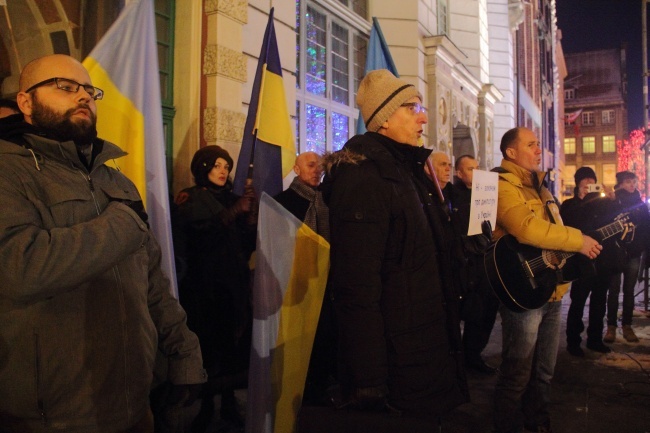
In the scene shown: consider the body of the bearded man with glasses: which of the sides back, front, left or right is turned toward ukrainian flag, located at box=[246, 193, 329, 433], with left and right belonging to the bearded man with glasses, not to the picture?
left

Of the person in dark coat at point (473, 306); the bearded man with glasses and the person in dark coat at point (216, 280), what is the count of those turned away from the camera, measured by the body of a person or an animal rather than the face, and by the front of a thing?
0

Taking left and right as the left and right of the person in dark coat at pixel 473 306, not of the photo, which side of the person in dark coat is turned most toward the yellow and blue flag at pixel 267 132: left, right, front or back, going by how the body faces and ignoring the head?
right

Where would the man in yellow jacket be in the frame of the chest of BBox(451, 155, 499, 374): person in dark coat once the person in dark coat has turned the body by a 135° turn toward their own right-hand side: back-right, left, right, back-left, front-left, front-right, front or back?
left

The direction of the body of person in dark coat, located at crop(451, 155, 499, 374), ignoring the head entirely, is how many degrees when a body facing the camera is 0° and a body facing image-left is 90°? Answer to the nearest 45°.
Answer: approximately 315°

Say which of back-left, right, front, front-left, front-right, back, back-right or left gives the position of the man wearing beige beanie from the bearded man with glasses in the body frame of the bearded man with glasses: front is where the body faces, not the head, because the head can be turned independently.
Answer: front-left

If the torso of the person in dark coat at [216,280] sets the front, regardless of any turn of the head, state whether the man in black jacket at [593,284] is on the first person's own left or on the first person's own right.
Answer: on the first person's own left

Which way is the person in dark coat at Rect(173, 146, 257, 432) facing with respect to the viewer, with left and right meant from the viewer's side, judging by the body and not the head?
facing the viewer and to the right of the viewer
